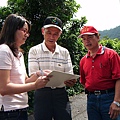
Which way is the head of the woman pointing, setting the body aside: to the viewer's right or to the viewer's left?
to the viewer's right

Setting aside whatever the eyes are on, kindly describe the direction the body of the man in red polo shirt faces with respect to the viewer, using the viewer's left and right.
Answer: facing the viewer and to the left of the viewer

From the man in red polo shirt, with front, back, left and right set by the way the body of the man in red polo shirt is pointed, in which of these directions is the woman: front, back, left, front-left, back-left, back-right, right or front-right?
front
